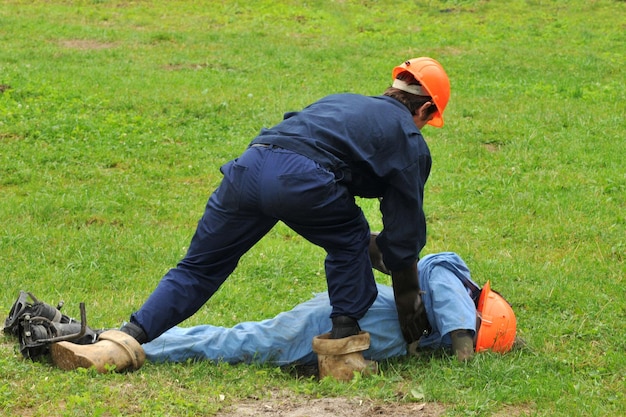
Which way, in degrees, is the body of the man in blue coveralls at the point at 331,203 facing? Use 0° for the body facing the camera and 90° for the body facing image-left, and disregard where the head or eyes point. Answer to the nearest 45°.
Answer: approximately 225°

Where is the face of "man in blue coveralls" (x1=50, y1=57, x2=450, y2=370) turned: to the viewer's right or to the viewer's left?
to the viewer's right
